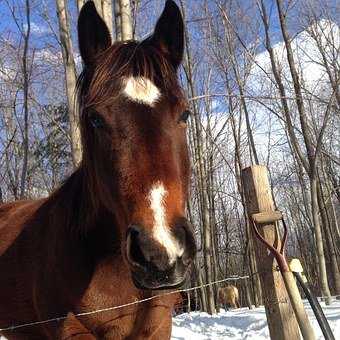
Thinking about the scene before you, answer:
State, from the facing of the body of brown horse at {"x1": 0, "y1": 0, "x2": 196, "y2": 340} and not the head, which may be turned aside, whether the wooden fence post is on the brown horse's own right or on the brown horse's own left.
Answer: on the brown horse's own left

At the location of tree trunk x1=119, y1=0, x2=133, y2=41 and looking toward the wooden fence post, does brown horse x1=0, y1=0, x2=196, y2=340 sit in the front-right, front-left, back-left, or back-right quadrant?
front-right

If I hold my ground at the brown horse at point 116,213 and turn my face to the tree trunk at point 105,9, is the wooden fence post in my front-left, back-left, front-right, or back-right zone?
front-right
